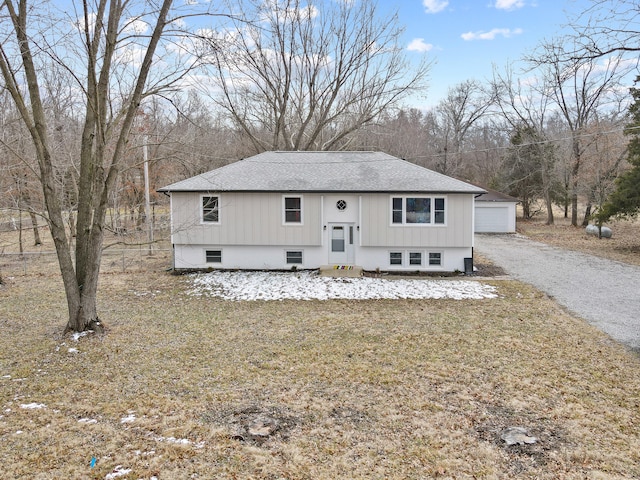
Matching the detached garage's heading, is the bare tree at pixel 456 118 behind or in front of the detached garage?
behind

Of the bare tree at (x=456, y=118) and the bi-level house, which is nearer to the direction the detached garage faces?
the bi-level house

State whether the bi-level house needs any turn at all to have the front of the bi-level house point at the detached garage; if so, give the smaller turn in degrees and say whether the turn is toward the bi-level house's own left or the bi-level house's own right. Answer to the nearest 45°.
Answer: approximately 135° to the bi-level house's own left

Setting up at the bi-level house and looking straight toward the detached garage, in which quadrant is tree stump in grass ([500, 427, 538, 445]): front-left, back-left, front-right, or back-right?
back-right

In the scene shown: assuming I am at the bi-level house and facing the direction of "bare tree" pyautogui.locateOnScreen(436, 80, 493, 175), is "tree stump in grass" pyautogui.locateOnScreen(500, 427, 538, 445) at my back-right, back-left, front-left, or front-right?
back-right

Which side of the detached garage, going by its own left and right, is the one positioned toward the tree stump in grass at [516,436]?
front

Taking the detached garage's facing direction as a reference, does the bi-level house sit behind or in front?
in front

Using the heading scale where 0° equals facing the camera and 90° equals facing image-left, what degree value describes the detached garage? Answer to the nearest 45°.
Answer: approximately 0°

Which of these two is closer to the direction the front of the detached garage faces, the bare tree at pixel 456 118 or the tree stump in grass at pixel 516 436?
the tree stump in grass

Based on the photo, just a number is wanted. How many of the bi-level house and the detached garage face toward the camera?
2

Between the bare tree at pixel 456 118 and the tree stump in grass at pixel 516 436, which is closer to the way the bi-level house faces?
the tree stump in grass
